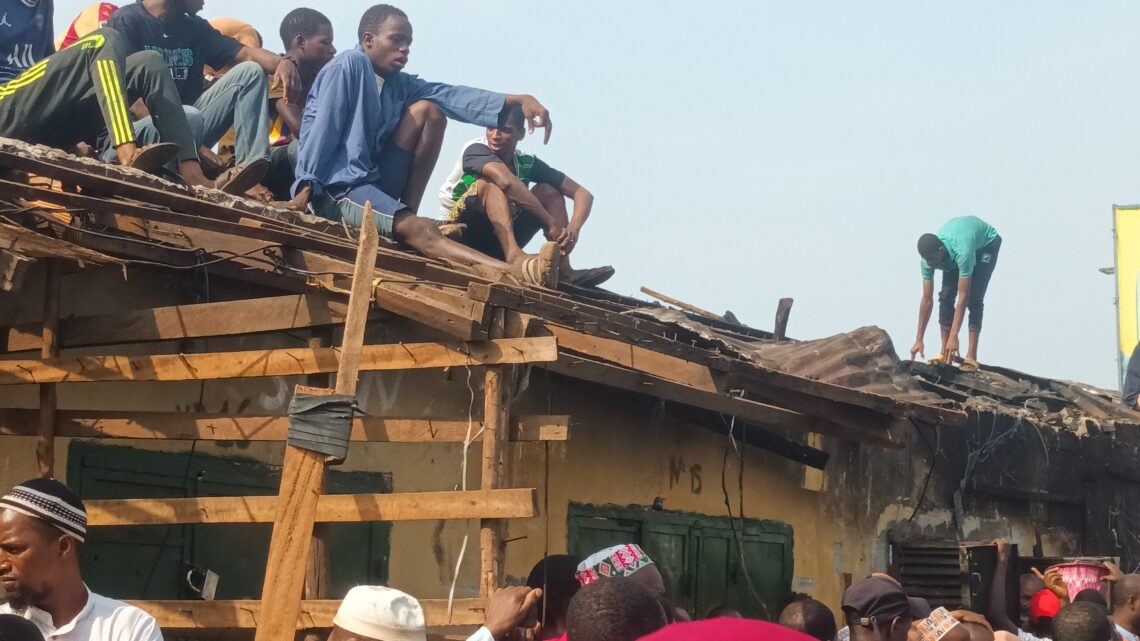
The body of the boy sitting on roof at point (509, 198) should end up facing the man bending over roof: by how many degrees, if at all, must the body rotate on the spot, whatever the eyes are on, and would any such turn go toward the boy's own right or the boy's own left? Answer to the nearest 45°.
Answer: approximately 90° to the boy's own left

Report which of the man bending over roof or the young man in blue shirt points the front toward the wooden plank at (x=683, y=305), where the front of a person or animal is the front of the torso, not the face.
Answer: the man bending over roof

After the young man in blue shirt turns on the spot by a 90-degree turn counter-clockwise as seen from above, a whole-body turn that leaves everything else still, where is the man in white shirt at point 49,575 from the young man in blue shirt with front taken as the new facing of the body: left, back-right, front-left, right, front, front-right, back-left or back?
back-right

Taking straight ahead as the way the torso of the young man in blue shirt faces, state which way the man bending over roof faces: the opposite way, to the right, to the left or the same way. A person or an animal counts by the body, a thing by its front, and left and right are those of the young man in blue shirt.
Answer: to the right

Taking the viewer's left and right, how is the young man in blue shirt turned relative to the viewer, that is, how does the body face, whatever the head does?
facing the viewer and to the right of the viewer

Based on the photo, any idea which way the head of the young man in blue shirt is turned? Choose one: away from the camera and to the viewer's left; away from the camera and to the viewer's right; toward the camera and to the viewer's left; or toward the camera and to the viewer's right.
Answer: toward the camera and to the viewer's right

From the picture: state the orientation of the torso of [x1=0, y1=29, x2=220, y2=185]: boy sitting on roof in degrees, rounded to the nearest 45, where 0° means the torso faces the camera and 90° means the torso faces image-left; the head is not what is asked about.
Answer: approximately 270°

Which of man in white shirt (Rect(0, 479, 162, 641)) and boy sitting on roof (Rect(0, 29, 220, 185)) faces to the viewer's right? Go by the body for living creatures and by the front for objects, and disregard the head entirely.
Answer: the boy sitting on roof

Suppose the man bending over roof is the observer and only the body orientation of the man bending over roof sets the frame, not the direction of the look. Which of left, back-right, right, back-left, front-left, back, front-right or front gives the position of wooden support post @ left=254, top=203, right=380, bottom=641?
front-left

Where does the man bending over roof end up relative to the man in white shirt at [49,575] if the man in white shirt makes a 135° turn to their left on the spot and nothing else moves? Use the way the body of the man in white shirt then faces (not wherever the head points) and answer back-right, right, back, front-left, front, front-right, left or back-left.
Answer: front-left
